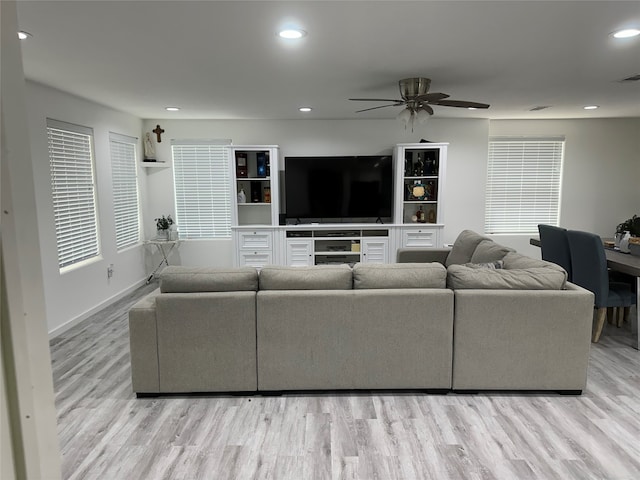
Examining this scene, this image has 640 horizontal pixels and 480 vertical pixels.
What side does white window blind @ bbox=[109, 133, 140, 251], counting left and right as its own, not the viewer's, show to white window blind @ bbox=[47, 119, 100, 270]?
right

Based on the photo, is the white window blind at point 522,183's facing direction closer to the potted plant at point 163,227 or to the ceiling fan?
the ceiling fan

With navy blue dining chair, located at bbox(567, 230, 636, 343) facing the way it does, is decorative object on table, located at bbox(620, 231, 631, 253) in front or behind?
in front

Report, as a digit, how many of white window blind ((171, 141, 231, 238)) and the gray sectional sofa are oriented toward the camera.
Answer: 1

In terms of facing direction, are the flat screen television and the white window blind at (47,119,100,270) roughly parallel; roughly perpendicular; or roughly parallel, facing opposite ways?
roughly perpendicular

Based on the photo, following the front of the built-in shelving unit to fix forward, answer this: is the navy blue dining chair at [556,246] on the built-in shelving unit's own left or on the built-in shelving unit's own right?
on the built-in shelving unit's own left

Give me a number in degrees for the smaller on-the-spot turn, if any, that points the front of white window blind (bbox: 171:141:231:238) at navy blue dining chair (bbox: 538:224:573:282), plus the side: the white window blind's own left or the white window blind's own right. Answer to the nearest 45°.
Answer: approximately 45° to the white window blind's own left

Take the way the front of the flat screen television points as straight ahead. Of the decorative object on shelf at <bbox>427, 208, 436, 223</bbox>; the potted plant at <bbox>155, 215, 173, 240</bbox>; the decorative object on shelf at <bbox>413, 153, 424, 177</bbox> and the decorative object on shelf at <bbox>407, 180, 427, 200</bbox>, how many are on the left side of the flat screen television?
3

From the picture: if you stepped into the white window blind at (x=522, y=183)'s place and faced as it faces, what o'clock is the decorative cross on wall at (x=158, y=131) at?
The decorative cross on wall is roughly at 2 o'clock from the white window blind.

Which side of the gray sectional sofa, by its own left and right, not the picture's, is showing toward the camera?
back

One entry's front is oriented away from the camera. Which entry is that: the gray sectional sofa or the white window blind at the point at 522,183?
the gray sectional sofa

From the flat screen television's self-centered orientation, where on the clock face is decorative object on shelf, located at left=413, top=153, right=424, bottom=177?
The decorative object on shelf is roughly at 9 o'clock from the flat screen television.

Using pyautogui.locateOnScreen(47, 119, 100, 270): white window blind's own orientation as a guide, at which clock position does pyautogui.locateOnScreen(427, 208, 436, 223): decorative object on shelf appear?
The decorative object on shelf is roughly at 11 o'clock from the white window blind.

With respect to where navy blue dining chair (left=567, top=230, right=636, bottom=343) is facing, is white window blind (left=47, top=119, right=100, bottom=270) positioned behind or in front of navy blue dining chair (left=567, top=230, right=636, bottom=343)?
behind
